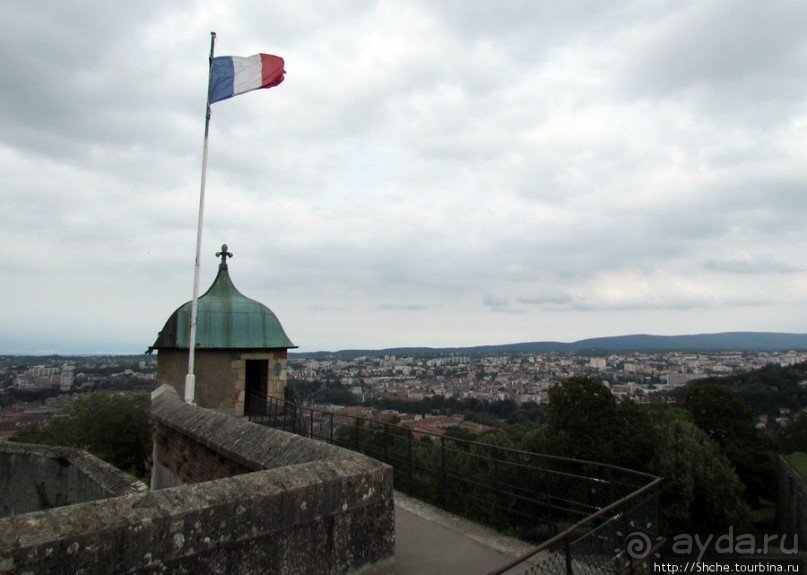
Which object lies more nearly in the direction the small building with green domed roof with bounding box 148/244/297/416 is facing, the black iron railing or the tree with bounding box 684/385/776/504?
the black iron railing

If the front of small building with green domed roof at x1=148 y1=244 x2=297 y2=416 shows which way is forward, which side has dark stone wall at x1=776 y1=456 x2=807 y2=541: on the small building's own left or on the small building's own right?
on the small building's own left

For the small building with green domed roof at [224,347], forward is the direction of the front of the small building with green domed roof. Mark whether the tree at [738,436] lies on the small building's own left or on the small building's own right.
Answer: on the small building's own left

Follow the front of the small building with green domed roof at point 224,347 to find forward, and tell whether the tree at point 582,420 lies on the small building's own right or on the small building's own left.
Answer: on the small building's own left

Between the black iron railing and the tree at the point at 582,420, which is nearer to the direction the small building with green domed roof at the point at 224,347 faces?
the black iron railing

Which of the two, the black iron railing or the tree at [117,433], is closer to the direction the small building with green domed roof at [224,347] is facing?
the black iron railing

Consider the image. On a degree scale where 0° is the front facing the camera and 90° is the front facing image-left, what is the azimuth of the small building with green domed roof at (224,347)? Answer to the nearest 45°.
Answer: approximately 315°
